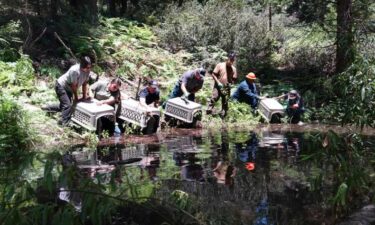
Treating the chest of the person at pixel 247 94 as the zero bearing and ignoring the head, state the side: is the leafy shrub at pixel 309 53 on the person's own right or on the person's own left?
on the person's own left

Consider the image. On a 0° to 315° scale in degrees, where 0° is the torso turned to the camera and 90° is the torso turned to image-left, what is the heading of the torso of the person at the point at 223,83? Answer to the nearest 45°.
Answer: approximately 315°

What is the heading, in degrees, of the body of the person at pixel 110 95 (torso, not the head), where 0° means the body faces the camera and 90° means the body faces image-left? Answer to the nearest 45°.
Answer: approximately 315°

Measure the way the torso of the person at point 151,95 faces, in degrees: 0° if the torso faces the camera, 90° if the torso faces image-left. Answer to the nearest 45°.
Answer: approximately 315°

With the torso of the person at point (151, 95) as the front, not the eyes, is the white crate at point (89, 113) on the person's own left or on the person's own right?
on the person's own right

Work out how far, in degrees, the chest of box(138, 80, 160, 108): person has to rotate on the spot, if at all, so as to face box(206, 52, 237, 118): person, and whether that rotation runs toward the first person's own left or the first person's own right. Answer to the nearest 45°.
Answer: approximately 90° to the first person's own left

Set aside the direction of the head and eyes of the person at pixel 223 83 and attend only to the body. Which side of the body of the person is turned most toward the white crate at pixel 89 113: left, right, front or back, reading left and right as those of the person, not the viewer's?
right
